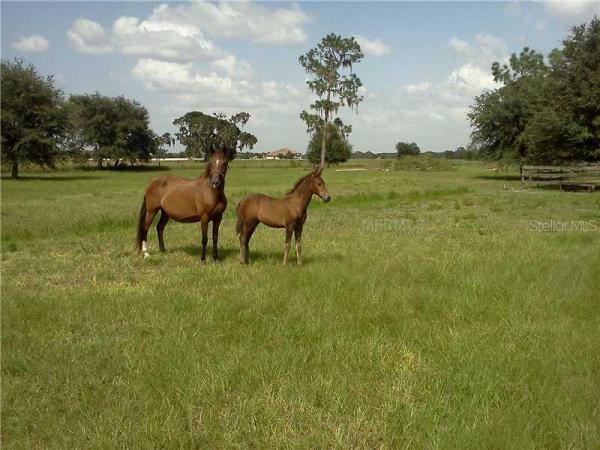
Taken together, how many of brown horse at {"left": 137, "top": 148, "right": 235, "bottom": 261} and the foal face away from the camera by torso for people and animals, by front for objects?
0

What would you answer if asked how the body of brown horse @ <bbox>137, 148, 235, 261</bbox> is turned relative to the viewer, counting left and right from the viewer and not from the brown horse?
facing the viewer and to the right of the viewer

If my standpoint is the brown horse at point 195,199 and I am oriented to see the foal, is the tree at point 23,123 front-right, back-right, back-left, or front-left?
back-left

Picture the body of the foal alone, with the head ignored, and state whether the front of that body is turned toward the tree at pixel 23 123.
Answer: no

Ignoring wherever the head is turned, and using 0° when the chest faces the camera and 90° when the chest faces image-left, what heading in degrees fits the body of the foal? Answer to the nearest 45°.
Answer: approximately 270°

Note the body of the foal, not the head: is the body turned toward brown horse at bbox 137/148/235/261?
no

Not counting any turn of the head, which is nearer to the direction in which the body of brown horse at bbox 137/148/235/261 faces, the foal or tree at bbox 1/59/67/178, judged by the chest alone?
the foal

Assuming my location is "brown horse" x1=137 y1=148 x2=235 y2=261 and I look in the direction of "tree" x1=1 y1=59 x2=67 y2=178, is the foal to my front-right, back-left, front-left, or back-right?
back-right

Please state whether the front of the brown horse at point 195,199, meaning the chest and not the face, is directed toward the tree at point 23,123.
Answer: no
